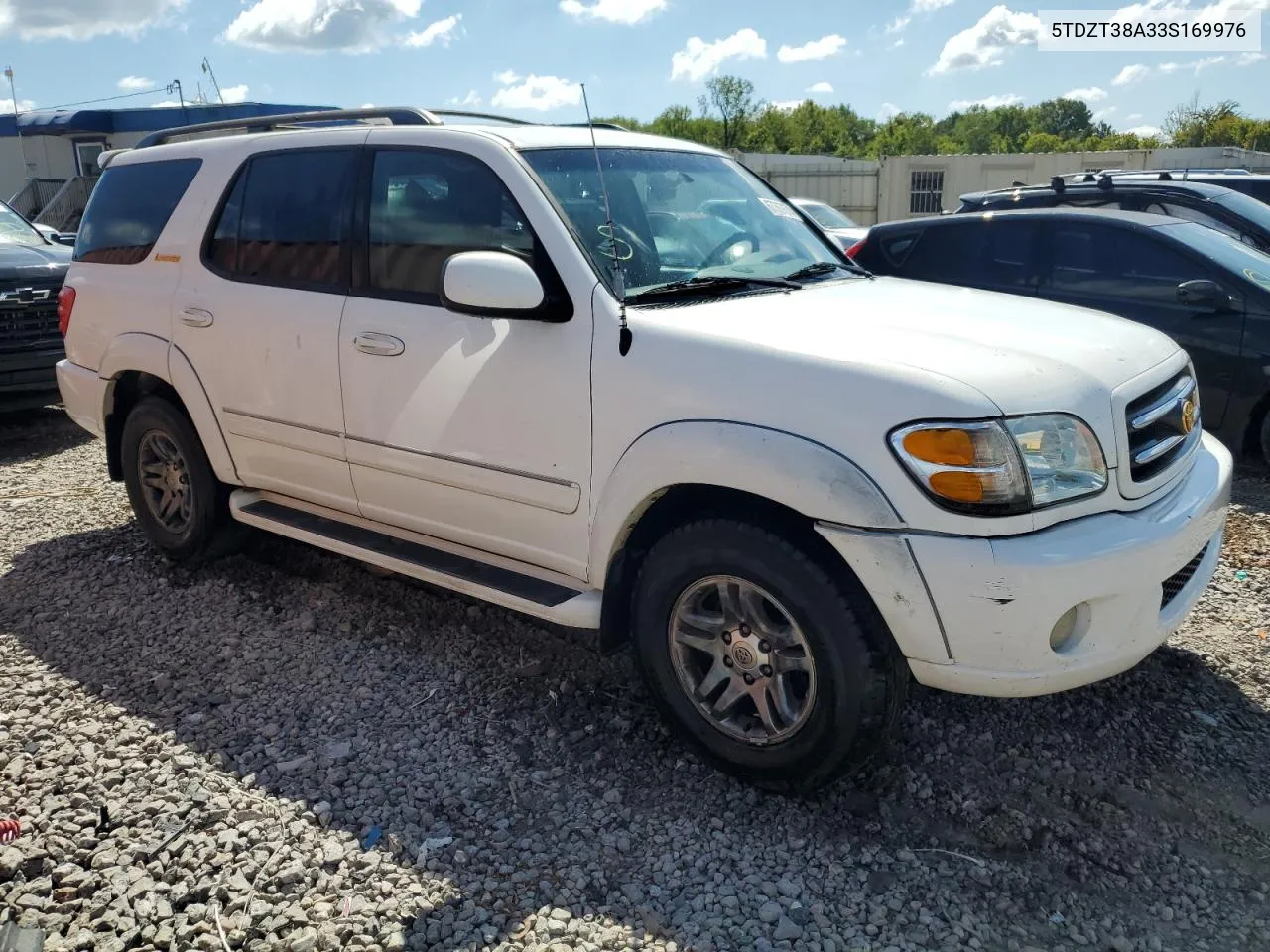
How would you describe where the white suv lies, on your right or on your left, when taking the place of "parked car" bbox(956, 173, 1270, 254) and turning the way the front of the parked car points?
on your right

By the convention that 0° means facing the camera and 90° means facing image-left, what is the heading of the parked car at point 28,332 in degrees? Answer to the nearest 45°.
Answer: approximately 315°

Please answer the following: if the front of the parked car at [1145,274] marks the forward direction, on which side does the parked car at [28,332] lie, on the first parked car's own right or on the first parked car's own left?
on the first parked car's own right

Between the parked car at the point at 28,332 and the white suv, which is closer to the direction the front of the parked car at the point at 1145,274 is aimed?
the white suv

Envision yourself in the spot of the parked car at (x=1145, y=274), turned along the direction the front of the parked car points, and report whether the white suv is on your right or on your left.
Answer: on your right

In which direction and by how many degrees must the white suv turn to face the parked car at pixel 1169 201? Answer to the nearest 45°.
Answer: approximately 90° to its left
